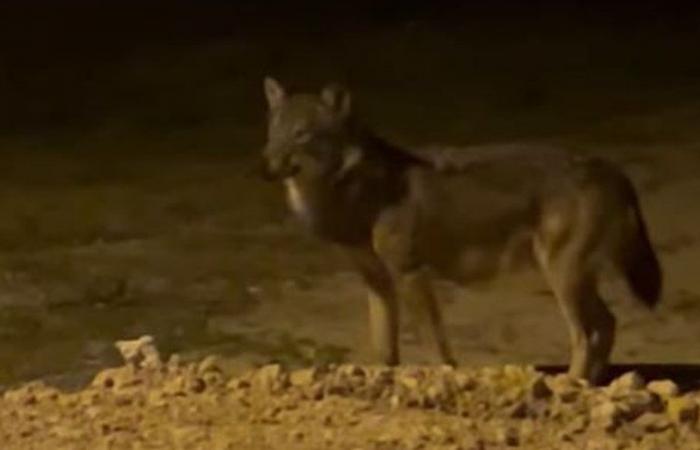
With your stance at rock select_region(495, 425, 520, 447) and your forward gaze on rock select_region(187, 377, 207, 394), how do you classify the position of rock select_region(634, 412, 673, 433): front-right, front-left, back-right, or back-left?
back-right

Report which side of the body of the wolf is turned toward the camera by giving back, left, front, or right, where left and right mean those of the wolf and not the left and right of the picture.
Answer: left

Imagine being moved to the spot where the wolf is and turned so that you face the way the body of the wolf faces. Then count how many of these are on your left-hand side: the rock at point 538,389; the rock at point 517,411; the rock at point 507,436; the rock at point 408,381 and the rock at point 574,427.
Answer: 5

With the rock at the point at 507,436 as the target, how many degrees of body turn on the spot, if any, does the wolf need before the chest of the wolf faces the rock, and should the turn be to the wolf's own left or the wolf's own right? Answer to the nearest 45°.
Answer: approximately 90° to the wolf's own left

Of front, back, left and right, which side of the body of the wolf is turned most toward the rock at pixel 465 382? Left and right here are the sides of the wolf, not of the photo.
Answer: left

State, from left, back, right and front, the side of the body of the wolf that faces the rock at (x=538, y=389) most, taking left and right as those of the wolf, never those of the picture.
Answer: left

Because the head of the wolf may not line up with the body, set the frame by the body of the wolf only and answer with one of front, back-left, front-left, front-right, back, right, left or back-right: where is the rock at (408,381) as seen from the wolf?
left
